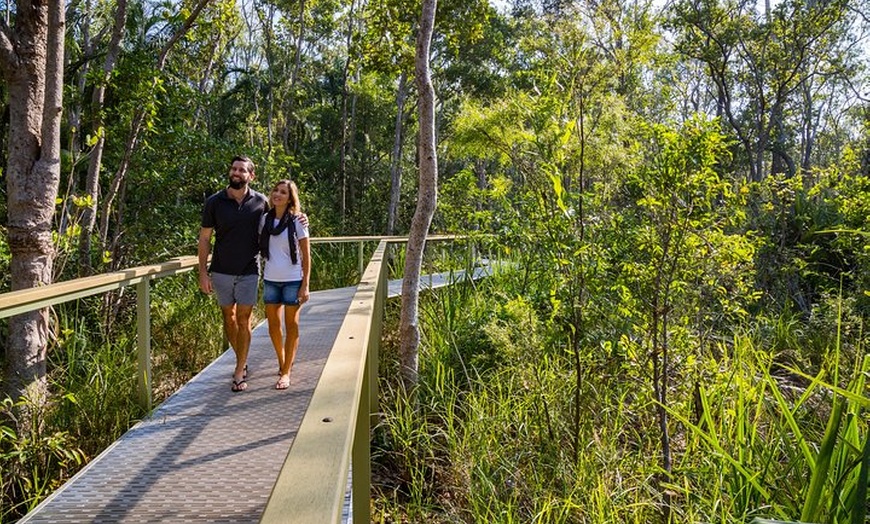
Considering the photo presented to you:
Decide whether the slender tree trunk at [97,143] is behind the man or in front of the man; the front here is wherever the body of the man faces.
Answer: behind

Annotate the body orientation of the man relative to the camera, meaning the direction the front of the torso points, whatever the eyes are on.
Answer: toward the camera

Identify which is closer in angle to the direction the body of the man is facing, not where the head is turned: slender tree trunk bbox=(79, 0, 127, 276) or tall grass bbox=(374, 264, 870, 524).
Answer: the tall grass

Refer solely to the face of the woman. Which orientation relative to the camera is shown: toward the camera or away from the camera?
toward the camera

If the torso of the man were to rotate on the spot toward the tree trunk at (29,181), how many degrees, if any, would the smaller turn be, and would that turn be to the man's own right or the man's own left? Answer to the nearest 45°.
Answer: approximately 90° to the man's own right
